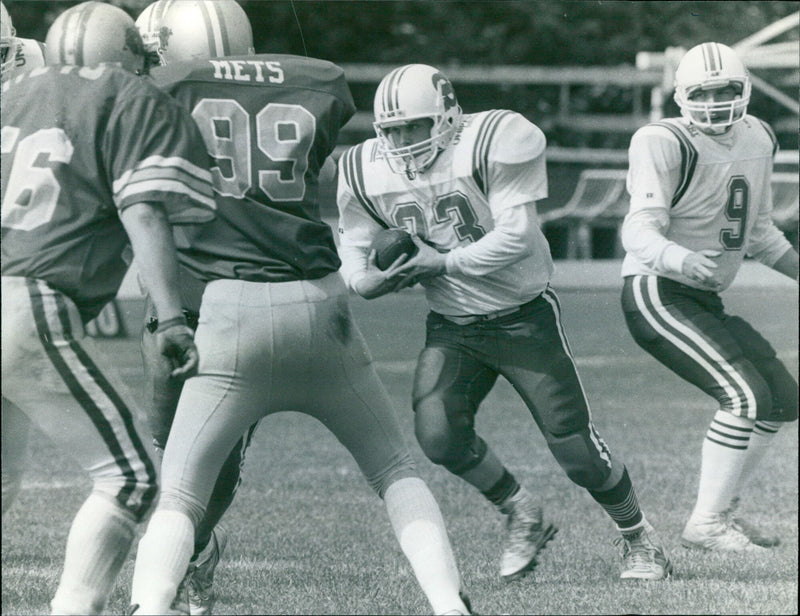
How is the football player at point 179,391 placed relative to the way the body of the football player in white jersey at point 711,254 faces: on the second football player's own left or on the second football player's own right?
on the second football player's own right

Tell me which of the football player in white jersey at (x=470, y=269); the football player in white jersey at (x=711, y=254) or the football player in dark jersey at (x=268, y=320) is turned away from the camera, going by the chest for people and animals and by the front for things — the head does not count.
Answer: the football player in dark jersey

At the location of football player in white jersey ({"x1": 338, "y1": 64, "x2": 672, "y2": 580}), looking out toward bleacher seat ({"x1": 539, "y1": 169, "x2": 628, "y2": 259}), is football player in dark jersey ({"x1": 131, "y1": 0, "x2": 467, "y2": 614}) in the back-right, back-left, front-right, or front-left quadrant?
back-left

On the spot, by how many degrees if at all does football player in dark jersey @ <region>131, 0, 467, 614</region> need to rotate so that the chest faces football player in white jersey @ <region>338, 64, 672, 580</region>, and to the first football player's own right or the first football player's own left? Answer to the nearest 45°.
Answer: approximately 45° to the first football player's own right

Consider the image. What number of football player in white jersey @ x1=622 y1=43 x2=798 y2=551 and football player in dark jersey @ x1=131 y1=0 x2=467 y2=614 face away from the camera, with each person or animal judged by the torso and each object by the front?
1

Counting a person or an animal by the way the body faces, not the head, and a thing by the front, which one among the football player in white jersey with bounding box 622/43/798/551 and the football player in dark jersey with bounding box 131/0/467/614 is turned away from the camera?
the football player in dark jersey

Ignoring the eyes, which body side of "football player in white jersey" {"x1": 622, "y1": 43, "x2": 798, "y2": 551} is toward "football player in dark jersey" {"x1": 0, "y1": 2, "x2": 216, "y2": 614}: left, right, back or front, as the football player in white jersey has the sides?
right

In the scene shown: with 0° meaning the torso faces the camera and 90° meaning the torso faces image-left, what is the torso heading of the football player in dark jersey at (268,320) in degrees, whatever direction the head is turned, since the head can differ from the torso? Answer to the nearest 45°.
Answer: approximately 180°

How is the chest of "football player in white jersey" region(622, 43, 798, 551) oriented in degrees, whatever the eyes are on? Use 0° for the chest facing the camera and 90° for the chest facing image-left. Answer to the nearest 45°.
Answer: approximately 315°

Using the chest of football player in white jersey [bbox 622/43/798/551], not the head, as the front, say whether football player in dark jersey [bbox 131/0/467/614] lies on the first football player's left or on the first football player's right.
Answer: on the first football player's right

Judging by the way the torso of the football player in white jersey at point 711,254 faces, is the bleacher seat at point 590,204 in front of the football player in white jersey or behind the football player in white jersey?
behind
